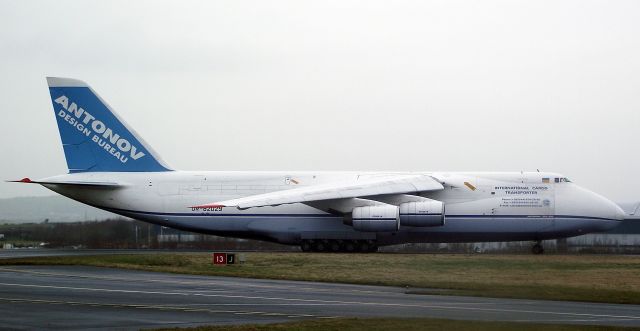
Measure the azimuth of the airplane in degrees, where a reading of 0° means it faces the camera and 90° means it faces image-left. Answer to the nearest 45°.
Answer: approximately 270°
